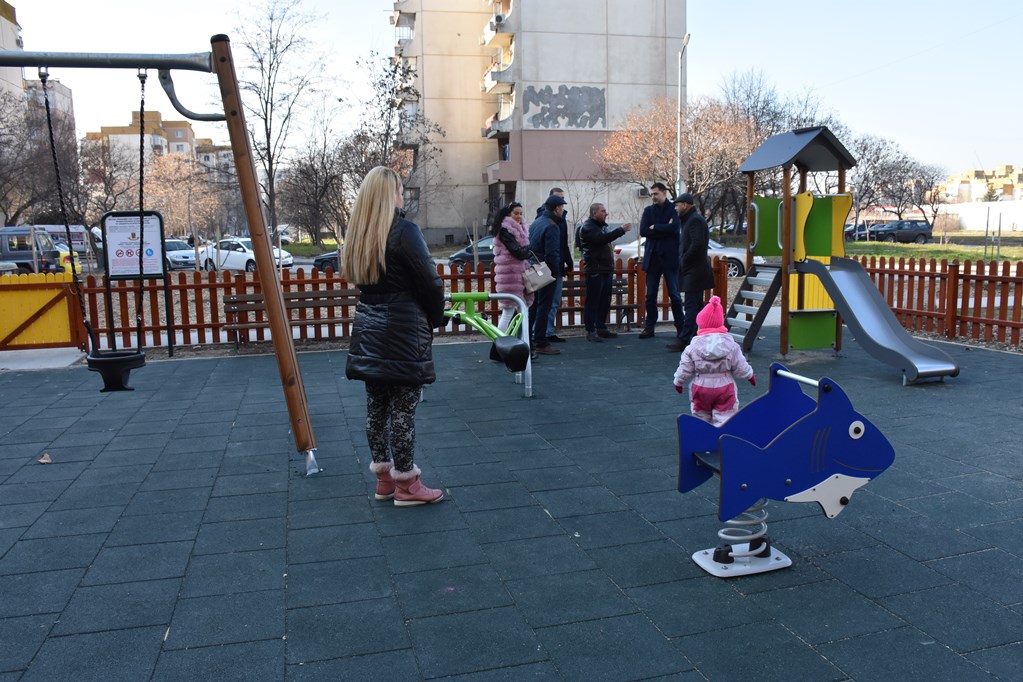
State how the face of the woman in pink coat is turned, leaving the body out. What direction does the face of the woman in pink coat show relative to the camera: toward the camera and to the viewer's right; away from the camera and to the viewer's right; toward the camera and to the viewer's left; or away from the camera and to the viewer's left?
toward the camera and to the viewer's right

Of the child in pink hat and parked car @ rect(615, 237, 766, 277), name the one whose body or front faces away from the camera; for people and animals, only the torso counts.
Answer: the child in pink hat

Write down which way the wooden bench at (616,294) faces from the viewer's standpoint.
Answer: facing the viewer

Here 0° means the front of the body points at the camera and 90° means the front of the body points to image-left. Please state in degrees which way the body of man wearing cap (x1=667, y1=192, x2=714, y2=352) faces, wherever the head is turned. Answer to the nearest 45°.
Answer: approximately 90°

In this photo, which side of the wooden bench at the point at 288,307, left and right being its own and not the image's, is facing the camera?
front

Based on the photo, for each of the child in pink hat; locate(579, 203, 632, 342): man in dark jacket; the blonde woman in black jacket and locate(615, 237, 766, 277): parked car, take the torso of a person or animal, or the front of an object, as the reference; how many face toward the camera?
0

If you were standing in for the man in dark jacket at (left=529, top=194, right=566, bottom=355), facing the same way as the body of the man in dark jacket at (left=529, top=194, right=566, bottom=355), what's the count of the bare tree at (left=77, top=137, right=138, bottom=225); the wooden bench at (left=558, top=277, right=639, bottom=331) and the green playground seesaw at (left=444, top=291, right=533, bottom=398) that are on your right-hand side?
1

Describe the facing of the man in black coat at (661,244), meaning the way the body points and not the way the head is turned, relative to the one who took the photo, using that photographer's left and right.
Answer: facing the viewer and to the left of the viewer

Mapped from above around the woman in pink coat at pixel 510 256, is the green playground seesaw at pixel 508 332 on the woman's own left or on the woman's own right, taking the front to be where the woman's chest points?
on the woman's own right

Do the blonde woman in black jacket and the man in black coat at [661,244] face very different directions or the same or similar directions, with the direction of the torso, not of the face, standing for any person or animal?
very different directions

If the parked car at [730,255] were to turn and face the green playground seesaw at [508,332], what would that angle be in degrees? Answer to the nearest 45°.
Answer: approximately 90° to its right

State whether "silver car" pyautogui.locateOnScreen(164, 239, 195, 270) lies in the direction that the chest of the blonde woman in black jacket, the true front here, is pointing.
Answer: no

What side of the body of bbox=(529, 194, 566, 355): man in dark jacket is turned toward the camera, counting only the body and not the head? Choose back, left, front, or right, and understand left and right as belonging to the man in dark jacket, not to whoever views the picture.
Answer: right

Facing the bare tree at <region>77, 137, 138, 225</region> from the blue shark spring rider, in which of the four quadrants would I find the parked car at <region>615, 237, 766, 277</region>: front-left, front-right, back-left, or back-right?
front-right

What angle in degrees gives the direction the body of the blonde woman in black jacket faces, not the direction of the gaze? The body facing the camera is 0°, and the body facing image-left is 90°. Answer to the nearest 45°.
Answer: approximately 225°

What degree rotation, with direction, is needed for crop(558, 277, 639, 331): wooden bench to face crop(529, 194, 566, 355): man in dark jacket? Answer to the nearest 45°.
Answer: approximately 45° to its right

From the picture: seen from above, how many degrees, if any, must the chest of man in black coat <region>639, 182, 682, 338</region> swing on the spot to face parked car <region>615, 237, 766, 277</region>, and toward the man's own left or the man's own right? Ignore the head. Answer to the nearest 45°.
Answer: approximately 135° to the man's own right

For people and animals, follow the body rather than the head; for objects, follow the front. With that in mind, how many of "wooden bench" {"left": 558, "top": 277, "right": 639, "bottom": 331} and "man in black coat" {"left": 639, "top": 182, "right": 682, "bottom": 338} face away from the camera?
0

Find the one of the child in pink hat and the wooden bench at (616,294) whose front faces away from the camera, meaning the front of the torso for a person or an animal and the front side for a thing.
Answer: the child in pink hat

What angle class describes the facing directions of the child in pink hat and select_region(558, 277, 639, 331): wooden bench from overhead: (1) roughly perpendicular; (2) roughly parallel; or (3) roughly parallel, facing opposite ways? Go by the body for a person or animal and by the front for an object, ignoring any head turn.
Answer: roughly parallel, facing opposite ways

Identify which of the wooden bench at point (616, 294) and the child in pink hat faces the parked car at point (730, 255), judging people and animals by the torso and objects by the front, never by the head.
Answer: the child in pink hat
